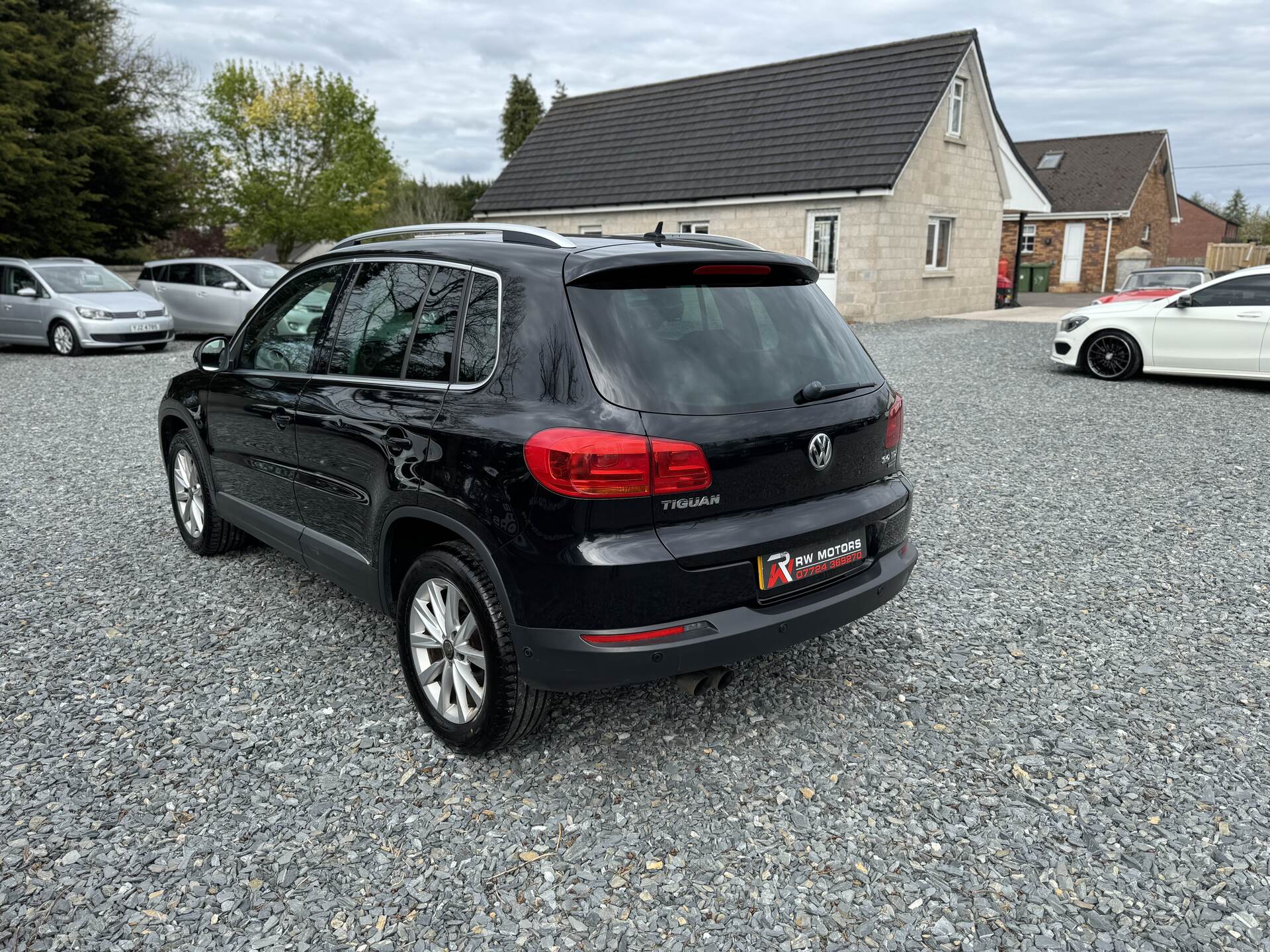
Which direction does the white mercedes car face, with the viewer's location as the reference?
facing to the left of the viewer

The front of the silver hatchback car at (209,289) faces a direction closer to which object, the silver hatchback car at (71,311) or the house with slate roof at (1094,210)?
the house with slate roof

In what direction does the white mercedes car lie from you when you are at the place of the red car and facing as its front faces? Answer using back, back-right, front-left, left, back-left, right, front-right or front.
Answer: front-left

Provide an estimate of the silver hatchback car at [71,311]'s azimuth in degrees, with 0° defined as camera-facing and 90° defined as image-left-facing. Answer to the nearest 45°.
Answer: approximately 315°

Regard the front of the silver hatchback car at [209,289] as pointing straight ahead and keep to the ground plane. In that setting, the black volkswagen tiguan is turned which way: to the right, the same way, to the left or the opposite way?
the opposite way

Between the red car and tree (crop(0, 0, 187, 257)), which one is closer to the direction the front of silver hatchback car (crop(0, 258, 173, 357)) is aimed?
the red car

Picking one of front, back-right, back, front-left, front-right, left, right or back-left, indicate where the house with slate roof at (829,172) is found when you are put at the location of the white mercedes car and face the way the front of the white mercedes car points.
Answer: front-right

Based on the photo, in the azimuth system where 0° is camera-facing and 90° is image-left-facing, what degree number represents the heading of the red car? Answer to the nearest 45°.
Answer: approximately 45°

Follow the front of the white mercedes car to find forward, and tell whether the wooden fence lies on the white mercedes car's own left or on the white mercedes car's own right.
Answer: on the white mercedes car's own right

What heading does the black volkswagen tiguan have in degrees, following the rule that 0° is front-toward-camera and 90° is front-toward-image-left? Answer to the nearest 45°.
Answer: approximately 135°

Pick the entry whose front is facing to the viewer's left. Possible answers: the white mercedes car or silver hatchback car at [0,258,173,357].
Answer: the white mercedes car

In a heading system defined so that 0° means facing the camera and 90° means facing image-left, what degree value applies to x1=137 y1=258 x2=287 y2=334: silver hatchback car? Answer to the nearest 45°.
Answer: approximately 315°

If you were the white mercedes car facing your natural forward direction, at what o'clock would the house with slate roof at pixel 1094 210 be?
The house with slate roof is roughly at 3 o'clock from the white mercedes car.

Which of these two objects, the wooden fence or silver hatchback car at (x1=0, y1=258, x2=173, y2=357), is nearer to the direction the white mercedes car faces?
the silver hatchback car

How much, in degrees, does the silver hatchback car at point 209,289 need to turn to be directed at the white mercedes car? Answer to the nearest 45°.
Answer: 0° — it already faces it
